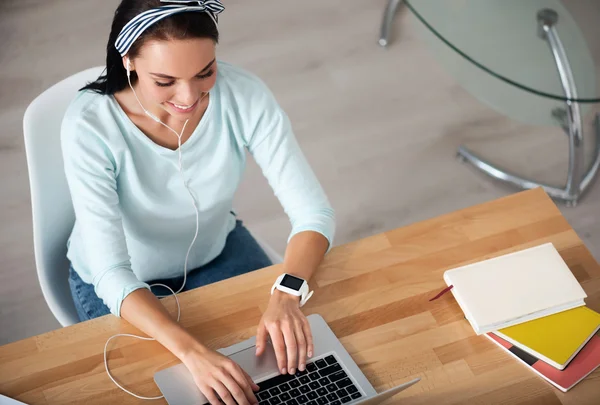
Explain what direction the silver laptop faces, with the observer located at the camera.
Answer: facing away from the viewer and to the left of the viewer

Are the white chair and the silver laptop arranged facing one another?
yes

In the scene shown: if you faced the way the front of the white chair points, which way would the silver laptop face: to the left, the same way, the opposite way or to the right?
the opposite way

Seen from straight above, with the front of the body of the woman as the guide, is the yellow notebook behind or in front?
in front

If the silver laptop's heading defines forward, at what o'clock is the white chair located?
The white chair is roughly at 12 o'clock from the silver laptop.

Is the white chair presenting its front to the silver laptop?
yes

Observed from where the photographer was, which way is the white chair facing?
facing the viewer and to the right of the viewer
